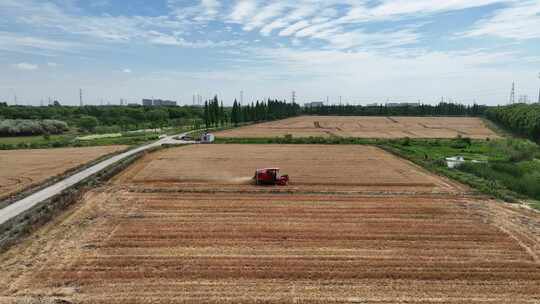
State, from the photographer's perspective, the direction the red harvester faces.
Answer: facing to the right of the viewer

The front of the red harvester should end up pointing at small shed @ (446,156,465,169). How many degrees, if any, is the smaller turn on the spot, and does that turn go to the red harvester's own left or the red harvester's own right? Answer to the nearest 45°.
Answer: approximately 45° to the red harvester's own left
